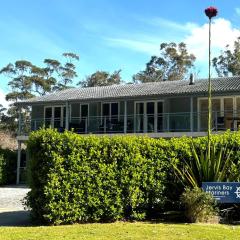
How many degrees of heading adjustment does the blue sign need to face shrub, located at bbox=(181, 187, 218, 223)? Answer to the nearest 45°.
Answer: approximately 45° to its right

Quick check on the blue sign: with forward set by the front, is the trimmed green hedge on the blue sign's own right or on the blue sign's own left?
on the blue sign's own right

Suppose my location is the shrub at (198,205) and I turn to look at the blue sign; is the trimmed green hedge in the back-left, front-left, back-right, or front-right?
back-left

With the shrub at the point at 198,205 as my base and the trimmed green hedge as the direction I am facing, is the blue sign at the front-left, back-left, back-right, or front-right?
back-right

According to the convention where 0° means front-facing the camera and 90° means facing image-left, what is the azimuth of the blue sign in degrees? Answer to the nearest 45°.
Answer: approximately 0°
